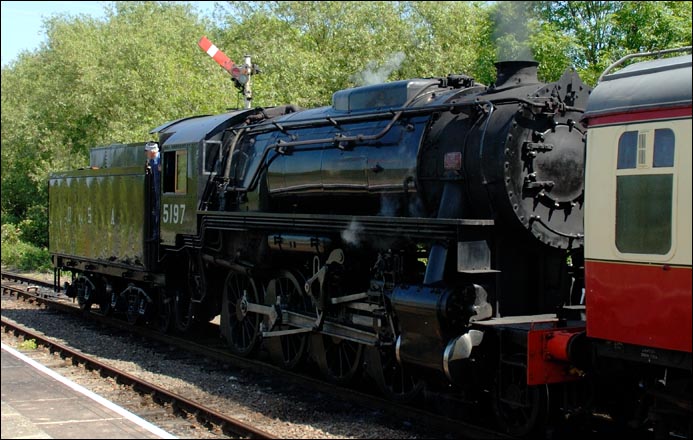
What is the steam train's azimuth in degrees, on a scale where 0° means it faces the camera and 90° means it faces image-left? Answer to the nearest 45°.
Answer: approximately 315°

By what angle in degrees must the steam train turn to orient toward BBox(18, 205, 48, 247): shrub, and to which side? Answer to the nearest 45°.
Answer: approximately 180°

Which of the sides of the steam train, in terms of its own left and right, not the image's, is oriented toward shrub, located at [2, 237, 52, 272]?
back

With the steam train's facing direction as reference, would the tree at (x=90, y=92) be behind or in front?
behind
